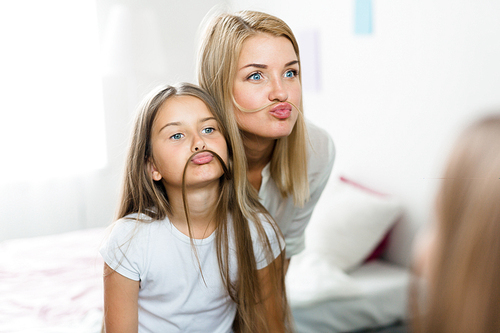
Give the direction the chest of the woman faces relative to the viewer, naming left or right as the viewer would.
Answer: facing the viewer and to the right of the viewer

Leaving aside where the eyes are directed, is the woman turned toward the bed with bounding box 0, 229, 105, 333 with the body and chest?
no

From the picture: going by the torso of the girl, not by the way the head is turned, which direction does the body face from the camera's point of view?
toward the camera

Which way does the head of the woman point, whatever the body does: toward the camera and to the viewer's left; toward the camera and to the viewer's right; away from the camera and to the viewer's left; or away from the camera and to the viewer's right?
toward the camera and to the viewer's right

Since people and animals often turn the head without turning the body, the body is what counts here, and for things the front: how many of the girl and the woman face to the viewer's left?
0
